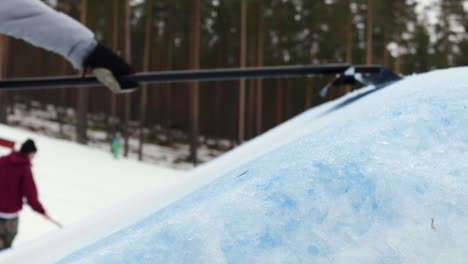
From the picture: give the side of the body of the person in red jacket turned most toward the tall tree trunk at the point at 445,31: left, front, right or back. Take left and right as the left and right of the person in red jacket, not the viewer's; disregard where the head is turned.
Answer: front

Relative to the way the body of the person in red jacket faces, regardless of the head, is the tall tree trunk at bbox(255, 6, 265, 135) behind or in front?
in front

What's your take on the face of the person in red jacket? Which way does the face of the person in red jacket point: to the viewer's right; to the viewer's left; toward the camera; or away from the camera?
to the viewer's right

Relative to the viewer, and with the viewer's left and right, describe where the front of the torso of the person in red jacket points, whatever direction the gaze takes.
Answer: facing away from the viewer and to the right of the viewer

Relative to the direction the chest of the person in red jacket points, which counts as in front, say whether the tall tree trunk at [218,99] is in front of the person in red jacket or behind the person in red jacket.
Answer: in front
